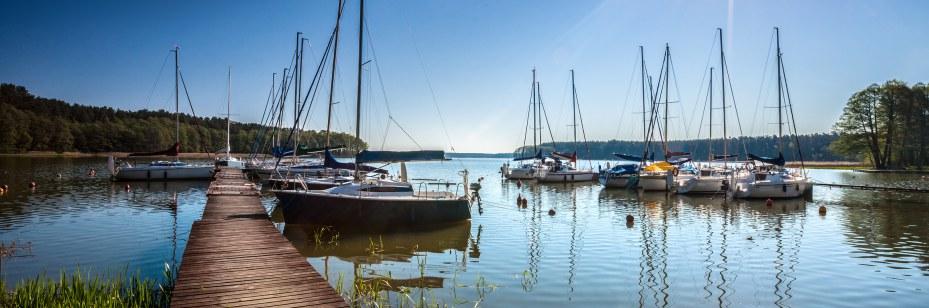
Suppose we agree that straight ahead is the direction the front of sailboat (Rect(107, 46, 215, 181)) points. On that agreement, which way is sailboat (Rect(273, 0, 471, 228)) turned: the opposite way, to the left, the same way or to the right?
the opposite way

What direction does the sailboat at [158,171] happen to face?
to the viewer's right

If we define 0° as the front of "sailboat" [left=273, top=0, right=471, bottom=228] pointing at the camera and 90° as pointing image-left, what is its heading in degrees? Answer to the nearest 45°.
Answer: approximately 90°

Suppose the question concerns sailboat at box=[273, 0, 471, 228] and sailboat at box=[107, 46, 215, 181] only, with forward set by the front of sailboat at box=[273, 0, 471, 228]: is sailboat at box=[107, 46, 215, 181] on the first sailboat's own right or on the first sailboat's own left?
on the first sailboat's own right

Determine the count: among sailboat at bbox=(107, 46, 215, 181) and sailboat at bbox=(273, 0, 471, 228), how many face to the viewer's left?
1

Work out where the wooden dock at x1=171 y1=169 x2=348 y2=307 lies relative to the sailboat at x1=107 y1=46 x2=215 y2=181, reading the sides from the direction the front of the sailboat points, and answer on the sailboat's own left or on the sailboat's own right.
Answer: on the sailboat's own right
